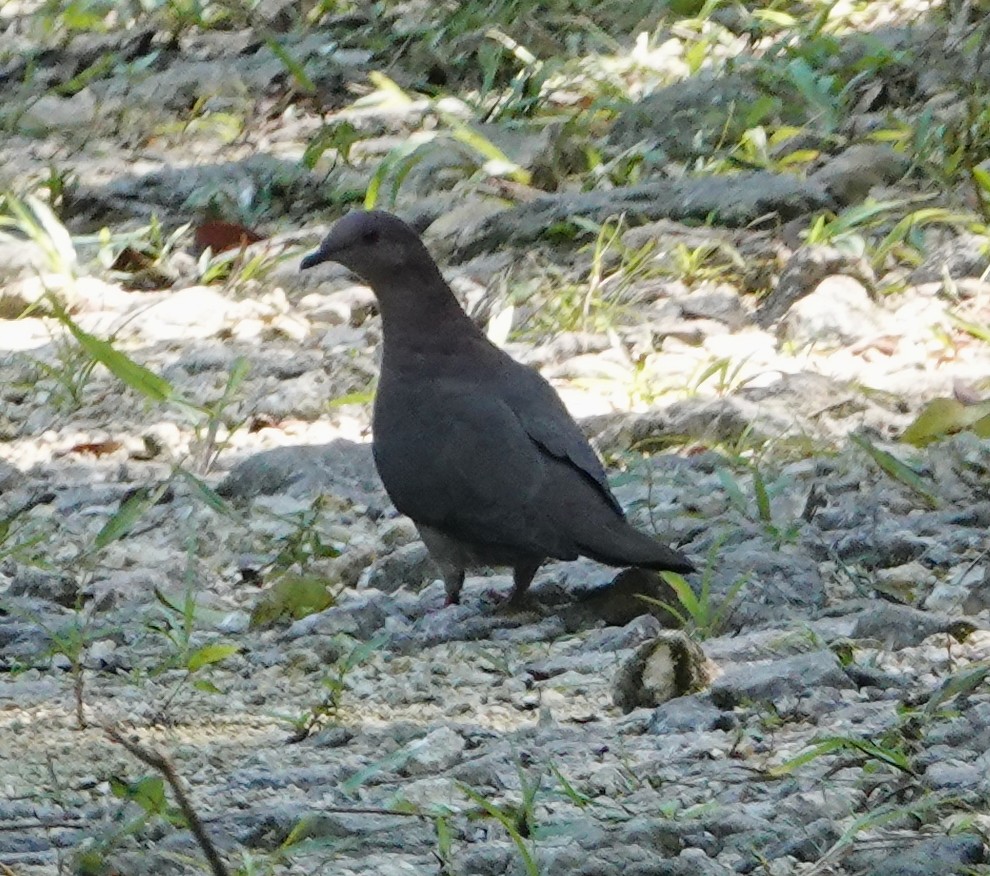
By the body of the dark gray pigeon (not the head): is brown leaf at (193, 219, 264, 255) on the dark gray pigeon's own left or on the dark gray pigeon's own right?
on the dark gray pigeon's own right

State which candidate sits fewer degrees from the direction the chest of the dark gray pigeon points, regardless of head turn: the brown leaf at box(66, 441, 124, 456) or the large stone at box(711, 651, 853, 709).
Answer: the brown leaf

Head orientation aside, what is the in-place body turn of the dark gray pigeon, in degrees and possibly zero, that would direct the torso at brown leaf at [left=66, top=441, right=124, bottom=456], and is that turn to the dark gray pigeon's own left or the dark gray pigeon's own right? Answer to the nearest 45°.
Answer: approximately 45° to the dark gray pigeon's own right

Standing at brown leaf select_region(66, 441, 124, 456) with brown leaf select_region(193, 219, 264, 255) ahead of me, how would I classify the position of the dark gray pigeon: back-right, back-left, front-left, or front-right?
back-right

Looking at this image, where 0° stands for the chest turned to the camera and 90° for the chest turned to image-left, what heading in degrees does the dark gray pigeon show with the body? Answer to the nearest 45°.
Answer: approximately 90°
